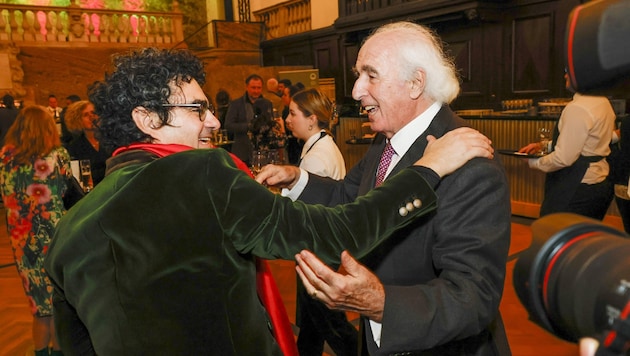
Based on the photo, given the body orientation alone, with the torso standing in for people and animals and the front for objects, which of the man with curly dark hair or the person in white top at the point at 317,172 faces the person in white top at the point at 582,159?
the man with curly dark hair

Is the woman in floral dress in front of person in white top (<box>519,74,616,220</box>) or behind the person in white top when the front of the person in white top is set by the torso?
in front

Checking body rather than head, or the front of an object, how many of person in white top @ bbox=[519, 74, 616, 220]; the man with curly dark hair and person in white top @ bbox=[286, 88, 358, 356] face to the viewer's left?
2

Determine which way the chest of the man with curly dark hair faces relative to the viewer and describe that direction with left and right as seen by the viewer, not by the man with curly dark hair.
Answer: facing away from the viewer and to the right of the viewer

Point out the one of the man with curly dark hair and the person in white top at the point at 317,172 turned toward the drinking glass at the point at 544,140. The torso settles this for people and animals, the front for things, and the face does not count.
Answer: the man with curly dark hair

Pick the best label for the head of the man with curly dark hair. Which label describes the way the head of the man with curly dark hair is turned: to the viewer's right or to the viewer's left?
to the viewer's right

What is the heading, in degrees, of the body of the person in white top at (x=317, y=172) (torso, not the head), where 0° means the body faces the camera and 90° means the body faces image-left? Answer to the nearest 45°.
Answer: approximately 90°

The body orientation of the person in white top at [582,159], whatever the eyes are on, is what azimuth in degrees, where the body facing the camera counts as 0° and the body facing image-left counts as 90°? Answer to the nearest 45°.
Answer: approximately 90°

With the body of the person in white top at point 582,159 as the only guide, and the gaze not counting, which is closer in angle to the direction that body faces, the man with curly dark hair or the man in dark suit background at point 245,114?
the man in dark suit background

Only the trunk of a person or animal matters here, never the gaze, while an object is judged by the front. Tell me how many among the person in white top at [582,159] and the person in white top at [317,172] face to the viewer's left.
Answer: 2

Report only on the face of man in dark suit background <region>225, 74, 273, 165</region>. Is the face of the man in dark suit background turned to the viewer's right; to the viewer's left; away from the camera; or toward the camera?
toward the camera

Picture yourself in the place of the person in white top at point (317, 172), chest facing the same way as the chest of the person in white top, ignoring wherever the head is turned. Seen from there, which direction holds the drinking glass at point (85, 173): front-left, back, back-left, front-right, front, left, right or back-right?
front

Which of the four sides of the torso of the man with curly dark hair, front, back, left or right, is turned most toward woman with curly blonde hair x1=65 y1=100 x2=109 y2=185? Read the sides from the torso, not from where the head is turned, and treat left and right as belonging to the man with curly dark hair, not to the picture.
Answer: left
